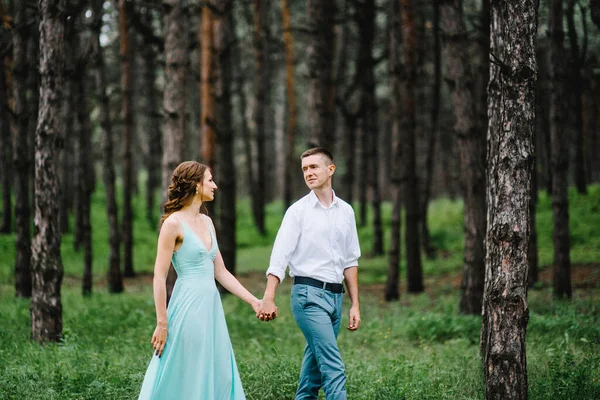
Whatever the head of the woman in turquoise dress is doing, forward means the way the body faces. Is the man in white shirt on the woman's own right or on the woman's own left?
on the woman's own left

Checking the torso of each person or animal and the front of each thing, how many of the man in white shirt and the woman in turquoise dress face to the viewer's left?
0

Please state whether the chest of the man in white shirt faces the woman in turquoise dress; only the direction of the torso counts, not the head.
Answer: no

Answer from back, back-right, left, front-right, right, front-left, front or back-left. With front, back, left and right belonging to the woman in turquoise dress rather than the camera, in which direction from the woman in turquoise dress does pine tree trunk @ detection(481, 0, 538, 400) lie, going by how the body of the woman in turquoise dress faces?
front-left

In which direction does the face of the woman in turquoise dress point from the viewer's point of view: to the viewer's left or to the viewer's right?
to the viewer's right

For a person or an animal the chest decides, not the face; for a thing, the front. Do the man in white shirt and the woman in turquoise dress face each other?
no

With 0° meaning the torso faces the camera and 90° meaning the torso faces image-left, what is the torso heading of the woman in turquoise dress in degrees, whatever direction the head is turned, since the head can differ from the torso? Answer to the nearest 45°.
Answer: approximately 315°

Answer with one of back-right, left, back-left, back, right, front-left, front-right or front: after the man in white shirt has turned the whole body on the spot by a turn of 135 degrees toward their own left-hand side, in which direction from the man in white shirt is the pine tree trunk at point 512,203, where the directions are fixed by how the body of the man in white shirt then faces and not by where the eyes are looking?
right

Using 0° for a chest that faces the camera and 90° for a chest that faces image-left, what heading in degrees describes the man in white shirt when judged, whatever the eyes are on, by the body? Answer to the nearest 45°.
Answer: approximately 315°
